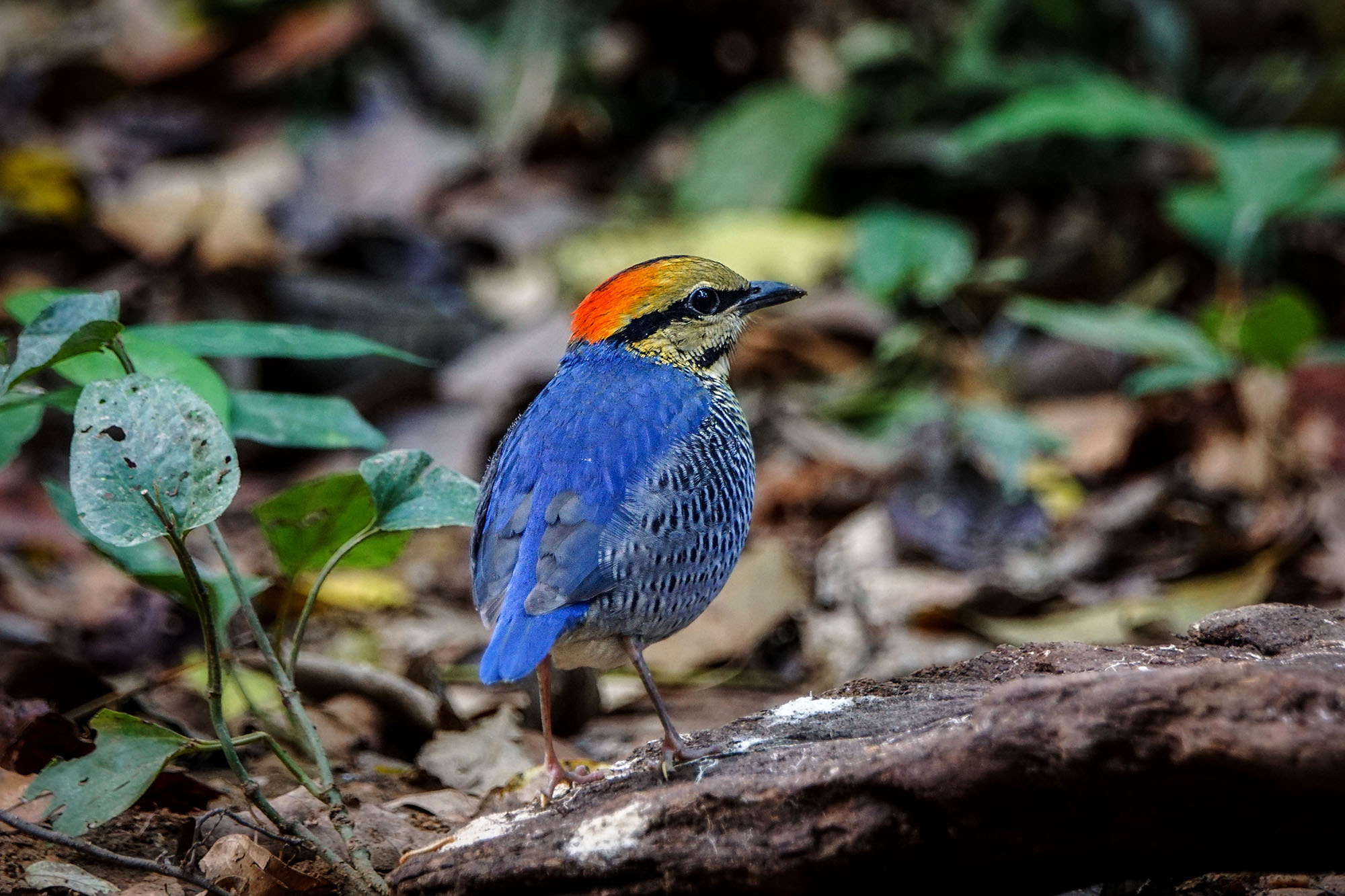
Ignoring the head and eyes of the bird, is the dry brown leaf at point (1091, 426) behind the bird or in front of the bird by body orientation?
in front

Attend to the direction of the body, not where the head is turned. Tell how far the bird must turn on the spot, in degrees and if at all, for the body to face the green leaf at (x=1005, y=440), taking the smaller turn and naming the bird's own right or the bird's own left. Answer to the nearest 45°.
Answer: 0° — it already faces it

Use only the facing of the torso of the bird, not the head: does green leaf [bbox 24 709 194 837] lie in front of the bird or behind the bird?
behind

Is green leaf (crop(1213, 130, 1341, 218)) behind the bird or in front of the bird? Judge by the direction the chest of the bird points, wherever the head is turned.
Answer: in front

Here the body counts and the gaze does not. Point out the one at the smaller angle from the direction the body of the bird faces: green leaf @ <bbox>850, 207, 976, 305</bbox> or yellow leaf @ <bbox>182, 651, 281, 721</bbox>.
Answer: the green leaf

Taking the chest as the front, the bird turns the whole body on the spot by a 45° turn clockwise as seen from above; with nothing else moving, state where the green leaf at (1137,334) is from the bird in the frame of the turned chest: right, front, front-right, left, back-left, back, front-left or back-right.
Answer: front-left

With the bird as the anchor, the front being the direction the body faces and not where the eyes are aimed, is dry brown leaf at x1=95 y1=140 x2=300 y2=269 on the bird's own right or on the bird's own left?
on the bird's own left

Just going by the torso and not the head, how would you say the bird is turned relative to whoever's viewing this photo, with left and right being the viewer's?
facing away from the viewer and to the right of the viewer

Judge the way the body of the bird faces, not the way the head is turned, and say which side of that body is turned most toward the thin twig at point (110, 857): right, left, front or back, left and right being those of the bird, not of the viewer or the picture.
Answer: back

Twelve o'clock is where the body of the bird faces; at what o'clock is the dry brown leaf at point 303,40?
The dry brown leaf is roughly at 10 o'clock from the bird.

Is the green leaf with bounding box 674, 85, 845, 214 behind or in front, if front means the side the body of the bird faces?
in front

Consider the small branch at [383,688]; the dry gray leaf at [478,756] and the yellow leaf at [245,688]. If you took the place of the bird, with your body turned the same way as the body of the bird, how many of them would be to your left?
3

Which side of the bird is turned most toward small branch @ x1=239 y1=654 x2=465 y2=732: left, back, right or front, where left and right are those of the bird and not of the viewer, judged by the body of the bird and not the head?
left

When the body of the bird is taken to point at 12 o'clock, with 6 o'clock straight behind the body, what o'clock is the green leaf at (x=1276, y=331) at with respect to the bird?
The green leaf is roughly at 12 o'clock from the bird.
